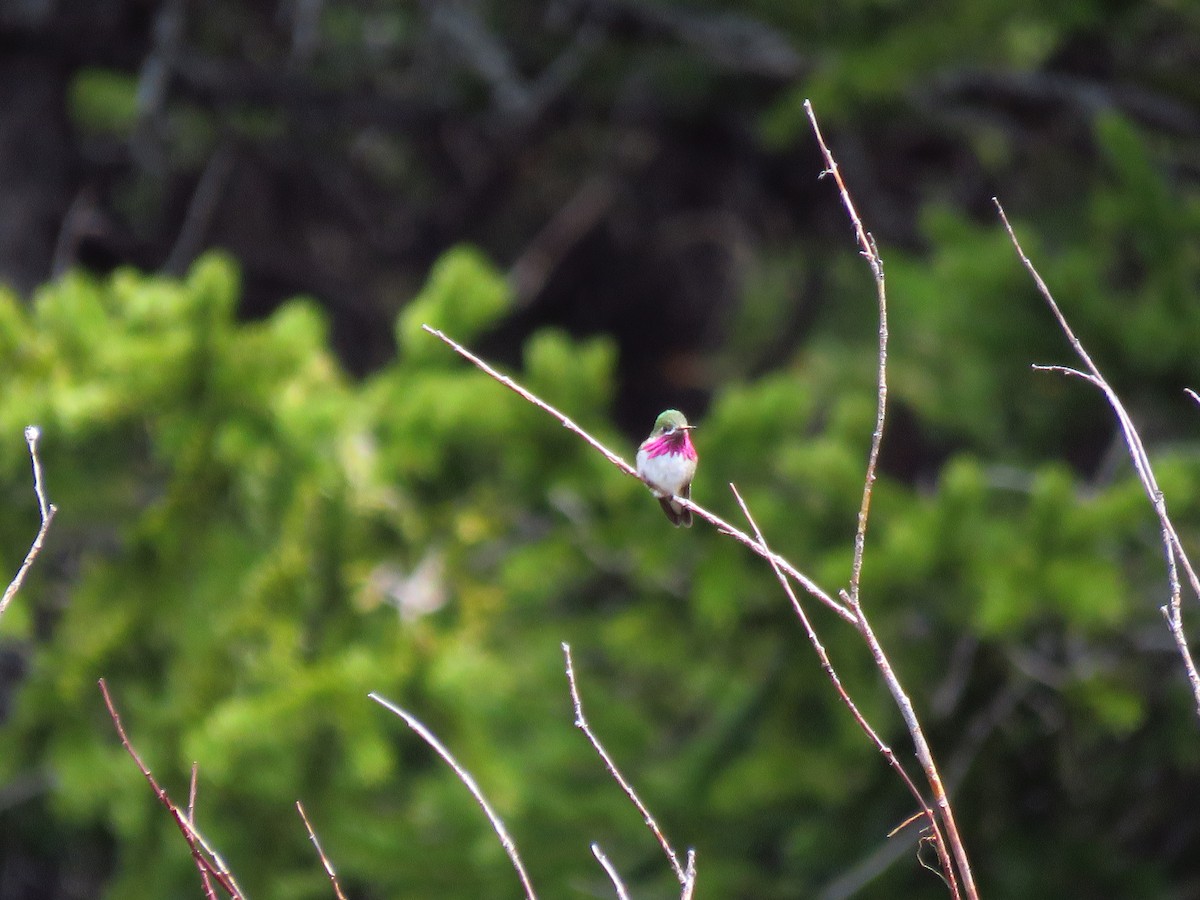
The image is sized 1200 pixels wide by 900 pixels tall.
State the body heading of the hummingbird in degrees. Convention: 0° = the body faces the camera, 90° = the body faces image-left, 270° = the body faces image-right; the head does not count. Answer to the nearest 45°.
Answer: approximately 315°

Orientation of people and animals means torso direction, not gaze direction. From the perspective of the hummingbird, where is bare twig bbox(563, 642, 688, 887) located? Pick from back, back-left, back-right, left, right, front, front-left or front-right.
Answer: front-right

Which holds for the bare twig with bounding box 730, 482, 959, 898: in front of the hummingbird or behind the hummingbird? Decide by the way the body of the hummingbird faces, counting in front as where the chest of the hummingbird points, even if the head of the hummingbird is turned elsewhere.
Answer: in front

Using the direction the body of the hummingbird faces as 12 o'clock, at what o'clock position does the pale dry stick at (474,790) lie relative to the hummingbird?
The pale dry stick is roughly at 2 o'clock from the hummingbird.
